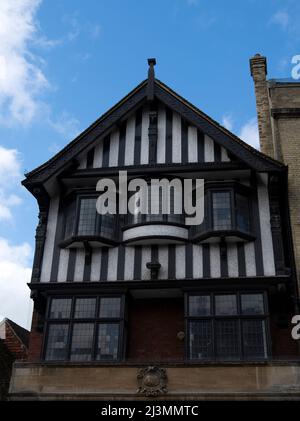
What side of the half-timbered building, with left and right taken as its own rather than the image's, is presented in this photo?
front
